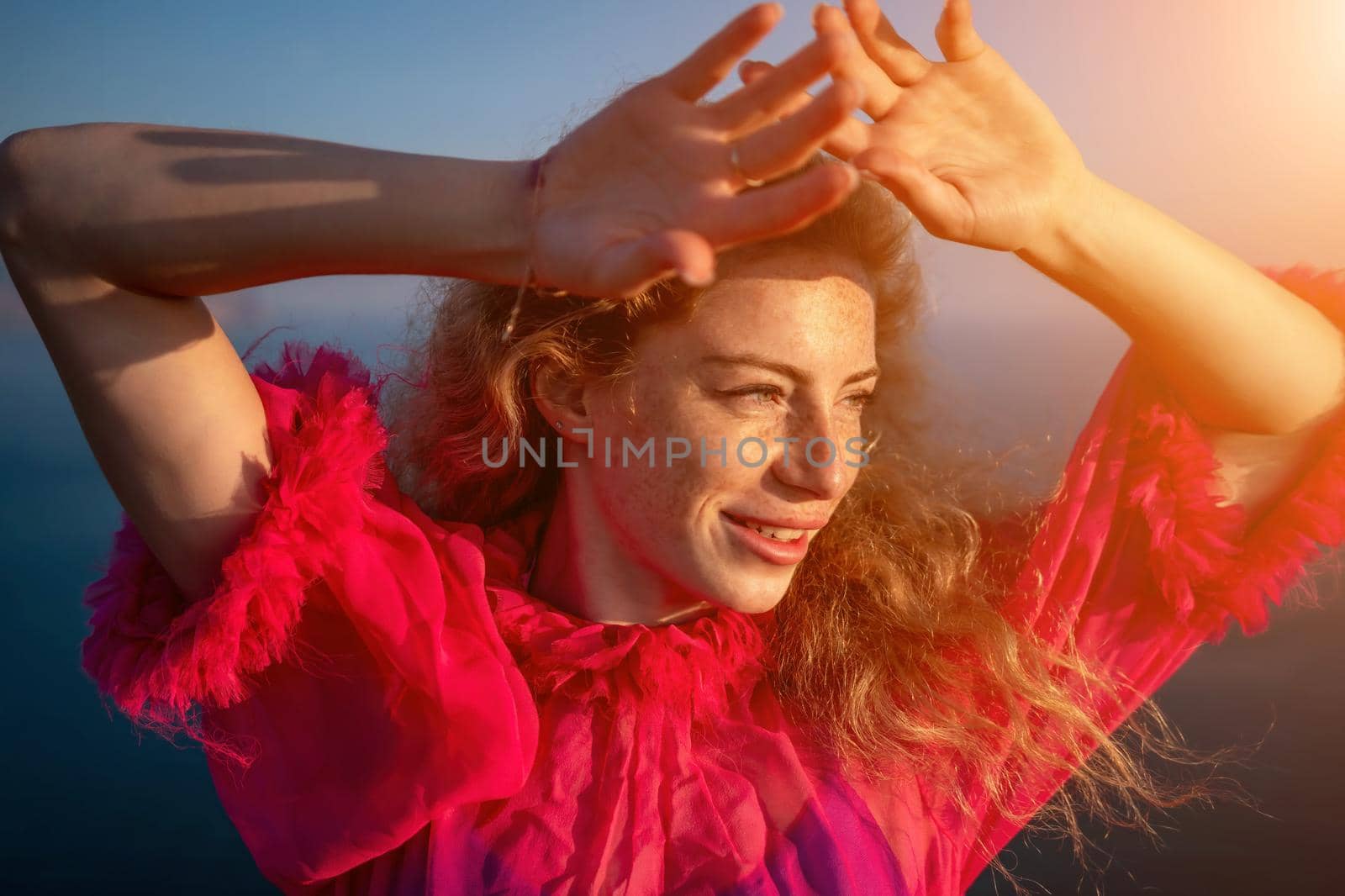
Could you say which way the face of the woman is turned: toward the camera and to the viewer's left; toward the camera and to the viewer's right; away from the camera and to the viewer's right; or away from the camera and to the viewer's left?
toward the camera and to the viewer's right

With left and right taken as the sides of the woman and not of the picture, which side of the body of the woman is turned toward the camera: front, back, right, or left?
front
